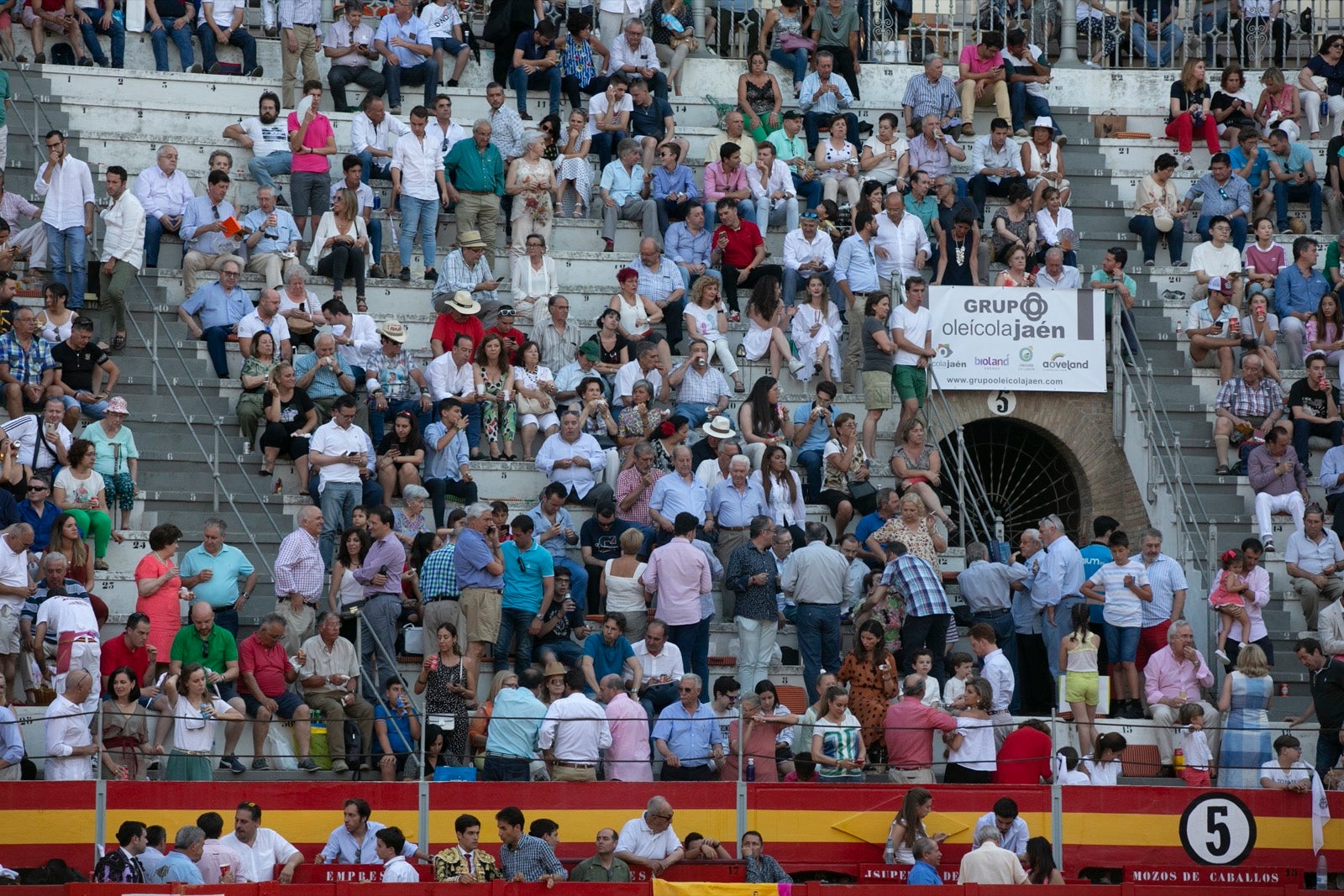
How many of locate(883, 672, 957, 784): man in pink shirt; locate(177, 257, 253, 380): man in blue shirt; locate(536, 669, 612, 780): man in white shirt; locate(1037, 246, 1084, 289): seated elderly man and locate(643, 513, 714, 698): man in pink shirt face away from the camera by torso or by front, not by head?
3

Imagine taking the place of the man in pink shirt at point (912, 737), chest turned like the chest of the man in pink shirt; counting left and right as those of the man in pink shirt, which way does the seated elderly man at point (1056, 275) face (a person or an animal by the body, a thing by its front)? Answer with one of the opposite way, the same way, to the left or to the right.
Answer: the opposite way

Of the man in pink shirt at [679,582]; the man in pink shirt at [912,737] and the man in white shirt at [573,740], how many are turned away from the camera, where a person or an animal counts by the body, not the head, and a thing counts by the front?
3

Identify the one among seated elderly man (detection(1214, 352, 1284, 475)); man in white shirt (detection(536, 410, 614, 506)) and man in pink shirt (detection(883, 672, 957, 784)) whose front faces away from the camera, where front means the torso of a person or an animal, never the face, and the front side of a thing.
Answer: the man in pink shirt

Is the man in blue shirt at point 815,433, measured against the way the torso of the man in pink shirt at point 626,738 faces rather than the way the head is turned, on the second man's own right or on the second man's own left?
on the second man's own right

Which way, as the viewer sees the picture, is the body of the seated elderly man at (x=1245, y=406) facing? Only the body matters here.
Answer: toward the camera

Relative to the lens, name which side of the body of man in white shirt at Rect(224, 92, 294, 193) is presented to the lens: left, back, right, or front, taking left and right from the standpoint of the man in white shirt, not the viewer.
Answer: front

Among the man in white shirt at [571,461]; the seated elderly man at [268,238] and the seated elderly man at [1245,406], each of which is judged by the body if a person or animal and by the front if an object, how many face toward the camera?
3

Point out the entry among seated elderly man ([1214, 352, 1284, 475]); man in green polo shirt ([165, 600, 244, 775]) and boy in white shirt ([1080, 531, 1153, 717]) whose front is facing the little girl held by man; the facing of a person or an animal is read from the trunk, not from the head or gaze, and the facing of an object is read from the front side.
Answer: the seated elderly man

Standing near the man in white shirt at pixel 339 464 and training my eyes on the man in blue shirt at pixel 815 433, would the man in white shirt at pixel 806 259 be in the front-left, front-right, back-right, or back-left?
front-left

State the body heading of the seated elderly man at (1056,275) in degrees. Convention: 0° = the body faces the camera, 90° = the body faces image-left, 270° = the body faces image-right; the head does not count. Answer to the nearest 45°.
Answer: approximately 0°

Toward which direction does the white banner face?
toward the camera

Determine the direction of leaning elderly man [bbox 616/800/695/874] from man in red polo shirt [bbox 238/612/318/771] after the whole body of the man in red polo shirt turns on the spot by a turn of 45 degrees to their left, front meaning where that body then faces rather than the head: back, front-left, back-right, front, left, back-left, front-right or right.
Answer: front-right

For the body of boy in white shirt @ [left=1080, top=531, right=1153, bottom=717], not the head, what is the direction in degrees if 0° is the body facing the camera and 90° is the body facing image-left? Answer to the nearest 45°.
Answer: approximately 0°

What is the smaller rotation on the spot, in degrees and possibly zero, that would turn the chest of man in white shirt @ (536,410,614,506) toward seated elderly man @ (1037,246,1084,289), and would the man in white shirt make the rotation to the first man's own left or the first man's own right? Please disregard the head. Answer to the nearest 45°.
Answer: approximately 135° to the first man's own left
